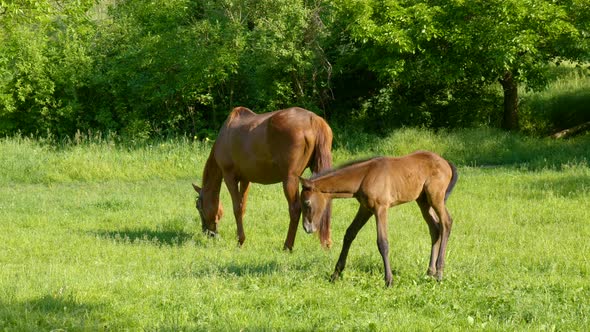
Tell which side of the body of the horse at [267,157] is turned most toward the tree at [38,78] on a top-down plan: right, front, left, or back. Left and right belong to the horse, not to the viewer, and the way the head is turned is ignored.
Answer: front

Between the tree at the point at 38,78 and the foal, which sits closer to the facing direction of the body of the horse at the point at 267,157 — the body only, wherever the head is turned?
the tree

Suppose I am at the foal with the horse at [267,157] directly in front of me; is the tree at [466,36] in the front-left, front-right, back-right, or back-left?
front-right

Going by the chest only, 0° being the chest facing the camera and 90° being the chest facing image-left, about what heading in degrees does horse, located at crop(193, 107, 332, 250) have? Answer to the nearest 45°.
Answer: approximately 135°

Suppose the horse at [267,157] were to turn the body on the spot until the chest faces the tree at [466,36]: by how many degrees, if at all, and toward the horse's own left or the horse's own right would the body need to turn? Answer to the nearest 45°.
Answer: approximately 90° to the horse's own right

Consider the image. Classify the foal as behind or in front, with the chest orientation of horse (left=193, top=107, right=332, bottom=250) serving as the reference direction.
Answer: behind
